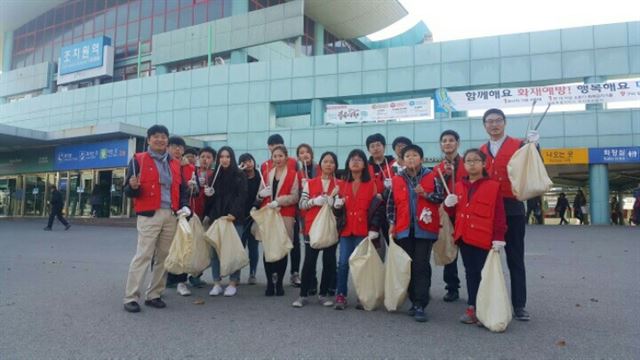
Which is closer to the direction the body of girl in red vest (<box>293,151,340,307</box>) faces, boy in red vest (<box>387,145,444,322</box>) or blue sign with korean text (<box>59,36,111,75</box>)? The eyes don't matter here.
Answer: the boy in red vest

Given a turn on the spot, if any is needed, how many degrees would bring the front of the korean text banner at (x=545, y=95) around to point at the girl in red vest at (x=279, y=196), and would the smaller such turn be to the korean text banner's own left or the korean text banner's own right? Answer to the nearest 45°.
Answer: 0° — it already faces them

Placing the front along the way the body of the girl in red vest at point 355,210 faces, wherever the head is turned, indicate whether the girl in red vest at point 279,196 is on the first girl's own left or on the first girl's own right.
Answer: on the first girl's own right

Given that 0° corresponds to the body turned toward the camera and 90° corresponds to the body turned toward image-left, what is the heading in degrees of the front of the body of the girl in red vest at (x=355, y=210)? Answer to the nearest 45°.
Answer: approximately 0°

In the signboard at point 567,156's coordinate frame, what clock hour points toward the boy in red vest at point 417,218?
The boy in red vest is roughly at 12 o'clock from the signboard.

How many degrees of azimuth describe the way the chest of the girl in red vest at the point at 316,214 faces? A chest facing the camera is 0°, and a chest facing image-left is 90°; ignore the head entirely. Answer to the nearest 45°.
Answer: approximately 0°

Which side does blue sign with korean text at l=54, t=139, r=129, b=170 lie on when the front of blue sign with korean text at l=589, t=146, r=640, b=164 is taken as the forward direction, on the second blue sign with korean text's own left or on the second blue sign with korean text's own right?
on the second blue sign with korean text's own right

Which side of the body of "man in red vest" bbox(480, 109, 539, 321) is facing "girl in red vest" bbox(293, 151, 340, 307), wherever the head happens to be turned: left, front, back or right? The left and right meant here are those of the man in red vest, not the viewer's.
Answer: right

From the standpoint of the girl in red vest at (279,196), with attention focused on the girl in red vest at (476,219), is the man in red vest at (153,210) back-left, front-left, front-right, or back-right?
back-right
